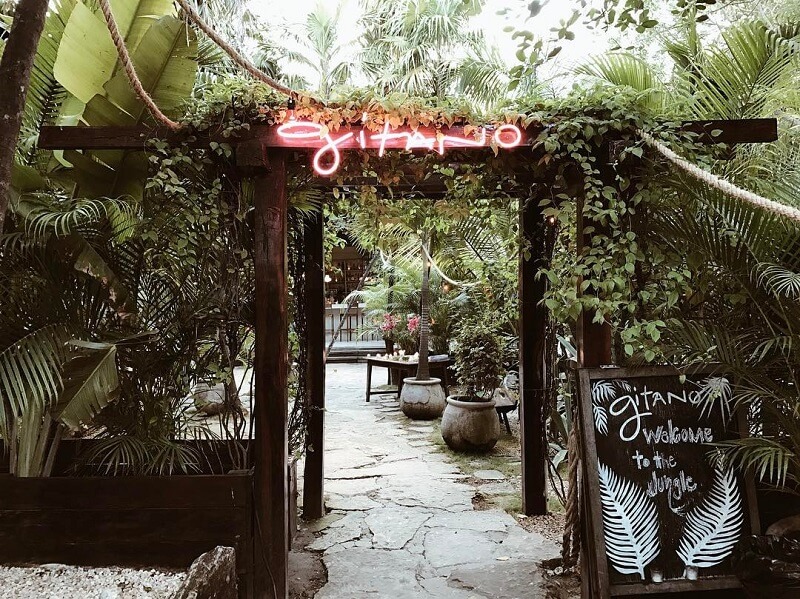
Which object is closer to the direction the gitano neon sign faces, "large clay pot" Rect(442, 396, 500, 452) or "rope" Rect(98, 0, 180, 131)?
the rope

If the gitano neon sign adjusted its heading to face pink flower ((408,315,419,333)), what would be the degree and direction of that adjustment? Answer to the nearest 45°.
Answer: approximately 180°

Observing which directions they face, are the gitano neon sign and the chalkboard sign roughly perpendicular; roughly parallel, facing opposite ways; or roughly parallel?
roughly parallel

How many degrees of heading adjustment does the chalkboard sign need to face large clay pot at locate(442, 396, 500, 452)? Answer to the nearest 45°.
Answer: approximately 135° to its right

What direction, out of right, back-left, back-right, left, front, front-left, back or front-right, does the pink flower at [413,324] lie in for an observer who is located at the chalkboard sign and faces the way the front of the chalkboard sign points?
back-right

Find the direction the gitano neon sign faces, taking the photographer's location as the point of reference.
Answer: facing the viewer

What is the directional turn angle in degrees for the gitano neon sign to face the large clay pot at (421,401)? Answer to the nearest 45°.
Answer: approximately 180°

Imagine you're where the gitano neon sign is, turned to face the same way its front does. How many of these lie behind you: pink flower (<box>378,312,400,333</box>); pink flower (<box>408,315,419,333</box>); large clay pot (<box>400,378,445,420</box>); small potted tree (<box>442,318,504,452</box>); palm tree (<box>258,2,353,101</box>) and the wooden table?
6

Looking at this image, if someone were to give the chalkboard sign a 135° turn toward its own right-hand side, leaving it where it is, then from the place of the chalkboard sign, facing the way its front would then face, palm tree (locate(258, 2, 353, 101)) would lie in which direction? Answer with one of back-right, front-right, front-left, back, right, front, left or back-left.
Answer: front

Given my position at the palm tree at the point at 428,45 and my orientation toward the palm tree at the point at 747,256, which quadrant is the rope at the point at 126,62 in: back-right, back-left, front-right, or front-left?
front-right

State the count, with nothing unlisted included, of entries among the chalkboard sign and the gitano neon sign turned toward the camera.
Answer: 2

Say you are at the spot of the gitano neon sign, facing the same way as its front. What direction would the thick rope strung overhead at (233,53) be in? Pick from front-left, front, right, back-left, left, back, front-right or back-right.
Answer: right

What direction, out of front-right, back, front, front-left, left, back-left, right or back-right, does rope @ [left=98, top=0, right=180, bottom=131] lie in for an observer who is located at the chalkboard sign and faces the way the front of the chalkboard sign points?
front-right
